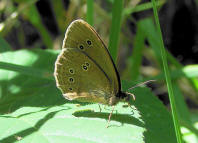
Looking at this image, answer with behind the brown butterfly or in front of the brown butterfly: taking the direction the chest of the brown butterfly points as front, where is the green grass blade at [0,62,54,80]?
behind

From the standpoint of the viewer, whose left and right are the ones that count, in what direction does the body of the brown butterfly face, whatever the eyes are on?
facing to the right of the viewer

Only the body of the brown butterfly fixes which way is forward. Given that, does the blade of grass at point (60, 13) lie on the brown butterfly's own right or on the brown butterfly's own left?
on the brown butterfly's own left
